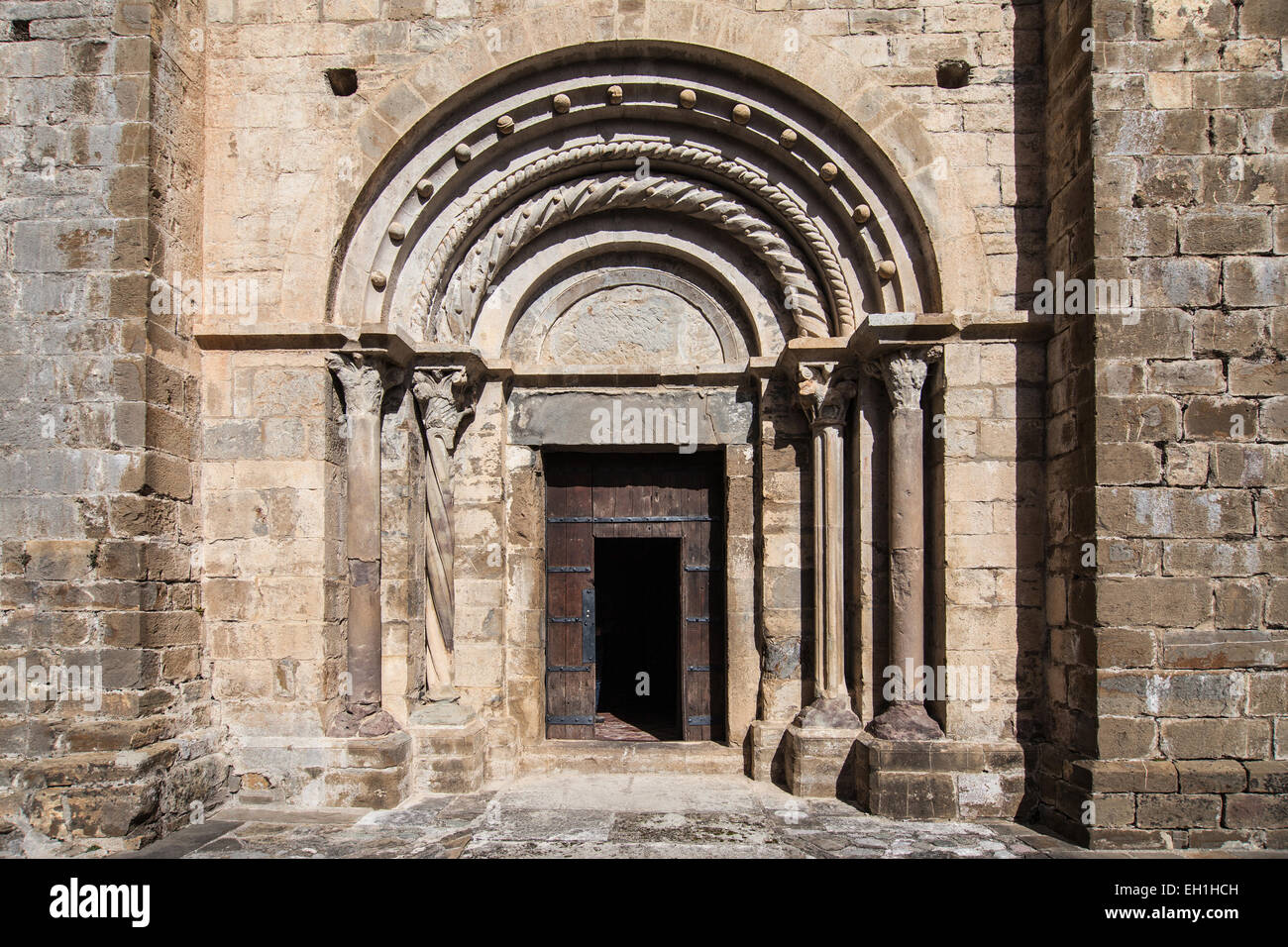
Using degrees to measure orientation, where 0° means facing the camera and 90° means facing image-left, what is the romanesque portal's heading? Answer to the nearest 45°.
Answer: approximately 0°
